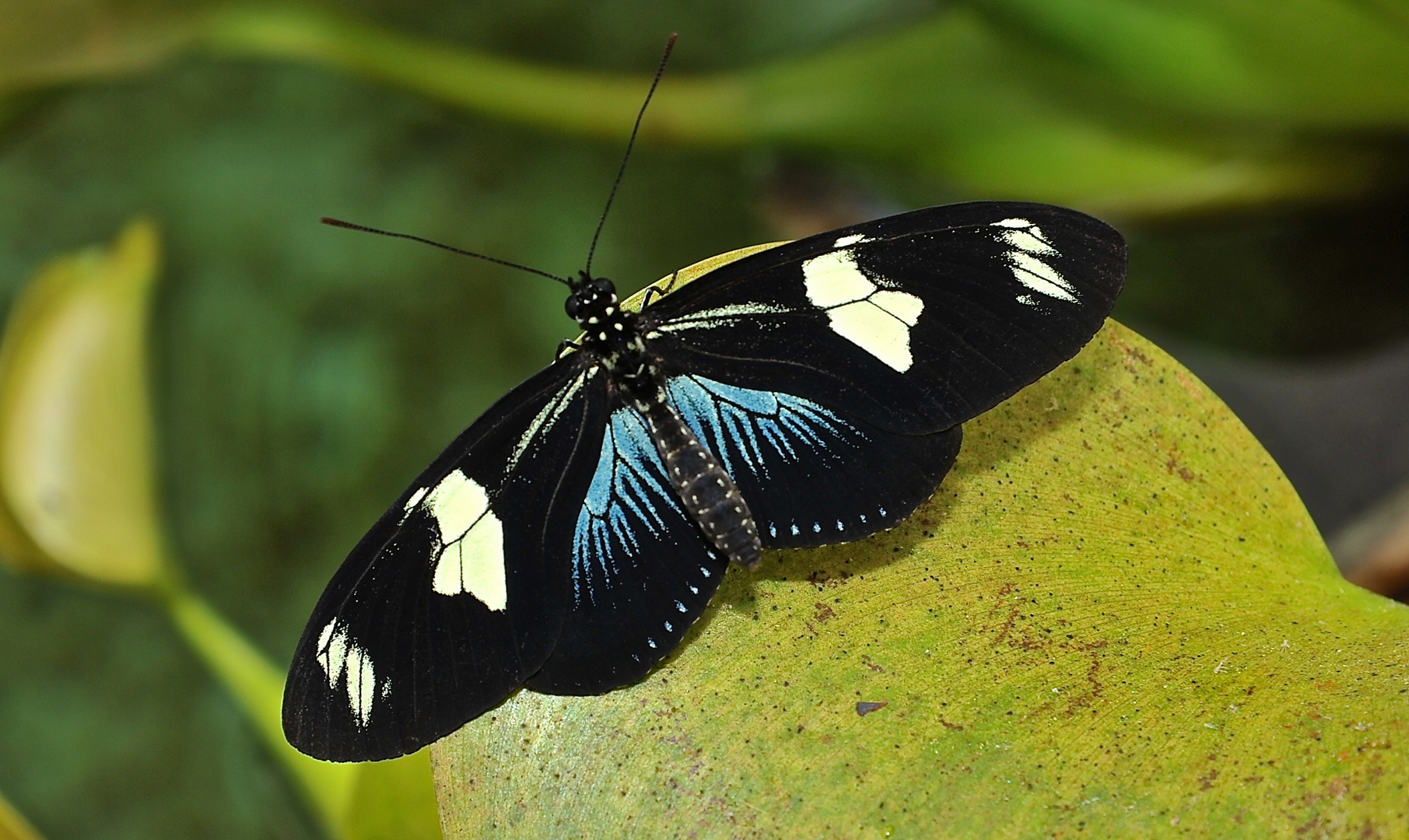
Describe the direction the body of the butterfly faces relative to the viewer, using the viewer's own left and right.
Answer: facing away from the viewer and to the left of the viewer
